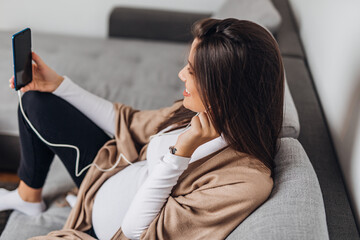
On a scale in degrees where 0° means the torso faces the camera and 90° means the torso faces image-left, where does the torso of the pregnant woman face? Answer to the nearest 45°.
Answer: approximately 90°

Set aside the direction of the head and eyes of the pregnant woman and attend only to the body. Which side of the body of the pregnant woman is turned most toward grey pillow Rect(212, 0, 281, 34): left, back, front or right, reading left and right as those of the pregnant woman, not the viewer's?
right
